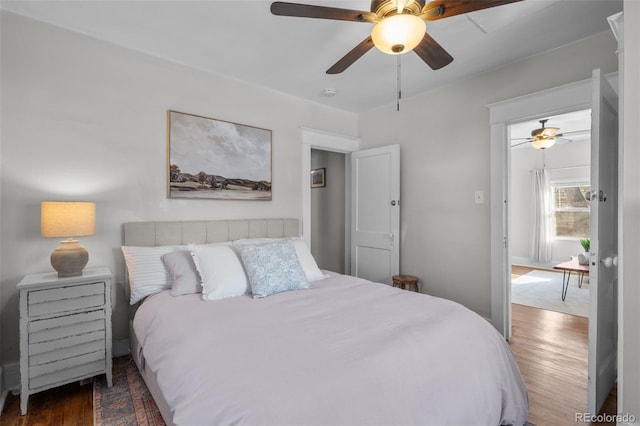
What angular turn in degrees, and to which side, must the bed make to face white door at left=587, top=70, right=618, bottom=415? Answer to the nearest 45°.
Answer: approximately 45° to its left

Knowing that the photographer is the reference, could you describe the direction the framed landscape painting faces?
facing the viewer and to the right of the viewer

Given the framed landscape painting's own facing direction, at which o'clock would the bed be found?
The bed is roughly at 1 o'clock from the framed landscape painting.

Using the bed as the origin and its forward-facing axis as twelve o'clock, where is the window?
The window is roughly at 9 o'clock from the bed.

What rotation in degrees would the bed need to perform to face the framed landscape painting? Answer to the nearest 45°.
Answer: approximately 180°

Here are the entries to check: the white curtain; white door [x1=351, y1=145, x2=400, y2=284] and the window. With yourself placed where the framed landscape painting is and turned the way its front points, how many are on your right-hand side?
0

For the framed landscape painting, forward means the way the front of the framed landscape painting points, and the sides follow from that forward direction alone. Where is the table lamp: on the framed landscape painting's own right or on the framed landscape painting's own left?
on the framed landscape painting's own right

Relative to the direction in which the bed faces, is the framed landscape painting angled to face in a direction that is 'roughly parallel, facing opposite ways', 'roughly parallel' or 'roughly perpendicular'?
roughly parallel

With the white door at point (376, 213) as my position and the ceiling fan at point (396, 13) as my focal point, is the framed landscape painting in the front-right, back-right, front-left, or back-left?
front-right

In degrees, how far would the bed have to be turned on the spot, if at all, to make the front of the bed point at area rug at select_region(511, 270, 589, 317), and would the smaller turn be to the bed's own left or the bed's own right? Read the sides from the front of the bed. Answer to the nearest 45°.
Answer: approximately 90° to the bed's own left

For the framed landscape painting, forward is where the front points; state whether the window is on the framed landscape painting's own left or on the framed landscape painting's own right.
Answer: on the framed landscape painting's own left

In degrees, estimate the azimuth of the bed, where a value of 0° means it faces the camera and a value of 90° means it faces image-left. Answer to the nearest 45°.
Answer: approximately 315°

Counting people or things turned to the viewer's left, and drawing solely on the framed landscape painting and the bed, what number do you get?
0
